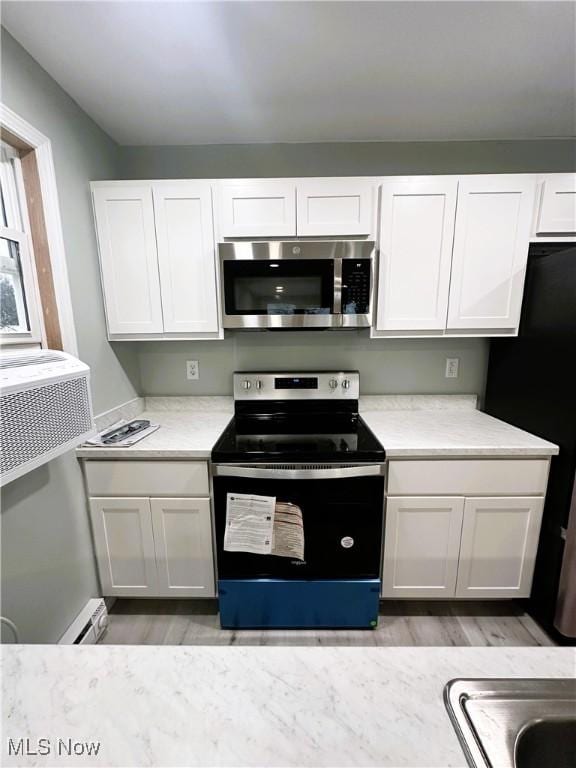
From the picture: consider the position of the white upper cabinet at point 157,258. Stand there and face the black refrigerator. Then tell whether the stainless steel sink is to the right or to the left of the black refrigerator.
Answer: right

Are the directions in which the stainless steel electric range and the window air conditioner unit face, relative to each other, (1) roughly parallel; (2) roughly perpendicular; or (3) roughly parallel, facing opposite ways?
roughly perpendicular

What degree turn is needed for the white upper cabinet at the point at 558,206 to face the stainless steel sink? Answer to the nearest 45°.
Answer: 0° — it already faces it

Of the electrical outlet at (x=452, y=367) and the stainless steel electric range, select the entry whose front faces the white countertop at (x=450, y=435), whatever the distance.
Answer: the electrical outlet

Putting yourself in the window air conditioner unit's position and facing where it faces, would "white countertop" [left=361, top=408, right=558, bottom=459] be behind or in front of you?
in front
